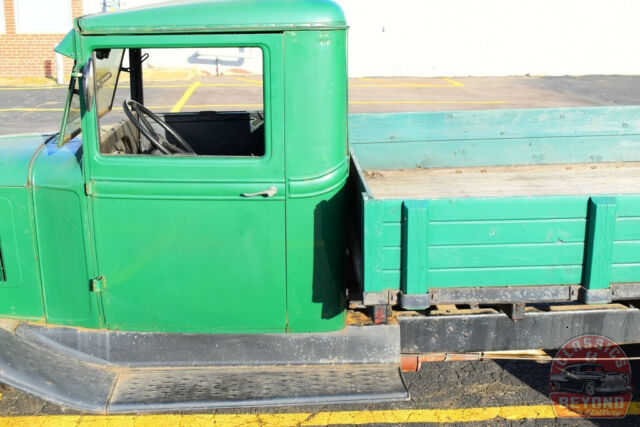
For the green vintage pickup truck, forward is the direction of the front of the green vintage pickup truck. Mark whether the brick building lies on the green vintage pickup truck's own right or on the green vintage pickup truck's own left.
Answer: on the green vintage pickup truck's own right

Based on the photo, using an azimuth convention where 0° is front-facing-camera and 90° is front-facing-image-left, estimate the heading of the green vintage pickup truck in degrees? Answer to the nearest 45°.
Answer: approximately 90°
